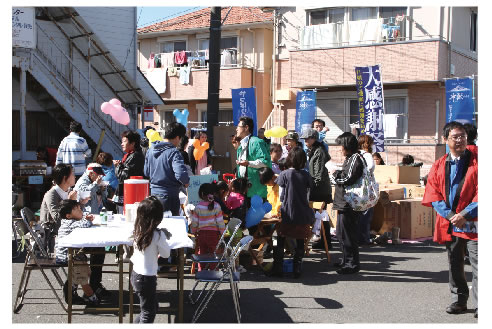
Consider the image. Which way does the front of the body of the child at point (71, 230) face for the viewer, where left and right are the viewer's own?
facing to the right of the viewer

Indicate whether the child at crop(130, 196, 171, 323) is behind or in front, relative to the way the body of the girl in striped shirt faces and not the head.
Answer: behind

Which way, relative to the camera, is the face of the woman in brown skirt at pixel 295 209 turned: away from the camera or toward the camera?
away from the camera

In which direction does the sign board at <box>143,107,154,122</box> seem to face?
toward the camera

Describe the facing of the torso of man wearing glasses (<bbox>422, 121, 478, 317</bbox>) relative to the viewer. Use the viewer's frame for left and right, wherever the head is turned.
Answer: facing the viewer

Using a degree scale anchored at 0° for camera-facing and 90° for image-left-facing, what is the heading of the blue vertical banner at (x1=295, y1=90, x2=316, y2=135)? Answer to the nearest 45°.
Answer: approximately 0°

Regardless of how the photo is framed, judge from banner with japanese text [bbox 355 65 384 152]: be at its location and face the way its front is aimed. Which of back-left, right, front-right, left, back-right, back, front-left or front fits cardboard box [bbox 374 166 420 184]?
front

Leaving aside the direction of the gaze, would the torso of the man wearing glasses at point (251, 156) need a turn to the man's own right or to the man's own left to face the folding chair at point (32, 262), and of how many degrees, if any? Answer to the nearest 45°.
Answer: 0° — they already face it

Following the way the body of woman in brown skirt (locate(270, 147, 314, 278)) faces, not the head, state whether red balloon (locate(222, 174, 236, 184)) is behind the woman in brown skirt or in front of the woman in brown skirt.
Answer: in front

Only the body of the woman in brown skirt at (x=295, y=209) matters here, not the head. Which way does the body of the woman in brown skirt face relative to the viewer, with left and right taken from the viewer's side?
facing away from the viewer

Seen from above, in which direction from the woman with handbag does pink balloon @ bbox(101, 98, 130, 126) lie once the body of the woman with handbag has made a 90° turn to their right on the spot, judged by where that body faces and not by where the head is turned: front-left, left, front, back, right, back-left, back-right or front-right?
front-left

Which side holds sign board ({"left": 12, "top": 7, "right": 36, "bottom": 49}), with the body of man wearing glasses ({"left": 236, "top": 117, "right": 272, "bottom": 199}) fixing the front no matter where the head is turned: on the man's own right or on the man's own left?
on the man's own right

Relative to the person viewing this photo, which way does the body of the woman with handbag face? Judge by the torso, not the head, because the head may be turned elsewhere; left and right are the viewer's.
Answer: facing to the left of the viewer
